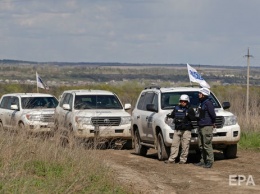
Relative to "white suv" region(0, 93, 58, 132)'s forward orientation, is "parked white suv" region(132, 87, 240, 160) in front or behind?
in front

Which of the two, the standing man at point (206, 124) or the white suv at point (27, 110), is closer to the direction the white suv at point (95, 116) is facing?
the standing man

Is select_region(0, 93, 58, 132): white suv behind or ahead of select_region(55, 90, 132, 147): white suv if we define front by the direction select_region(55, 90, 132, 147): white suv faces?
behind

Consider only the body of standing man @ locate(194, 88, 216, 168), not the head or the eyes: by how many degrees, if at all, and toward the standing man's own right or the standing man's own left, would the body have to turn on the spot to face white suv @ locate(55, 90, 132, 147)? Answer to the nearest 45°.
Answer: approximately 45° to the standing man's own right

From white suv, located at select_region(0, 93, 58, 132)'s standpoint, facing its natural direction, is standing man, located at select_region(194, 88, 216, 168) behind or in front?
in front

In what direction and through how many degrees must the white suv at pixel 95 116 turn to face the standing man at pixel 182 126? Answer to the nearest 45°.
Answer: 0° — it already faces them

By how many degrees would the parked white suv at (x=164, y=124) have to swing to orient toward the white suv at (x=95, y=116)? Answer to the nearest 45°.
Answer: approximately 180°

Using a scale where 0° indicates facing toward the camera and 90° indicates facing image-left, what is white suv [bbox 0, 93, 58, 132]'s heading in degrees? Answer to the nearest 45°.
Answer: approximately 315°

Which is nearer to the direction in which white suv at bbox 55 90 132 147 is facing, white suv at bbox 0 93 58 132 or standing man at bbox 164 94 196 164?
the standing man

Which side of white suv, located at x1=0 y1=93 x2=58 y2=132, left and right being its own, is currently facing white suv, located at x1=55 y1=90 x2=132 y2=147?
front
